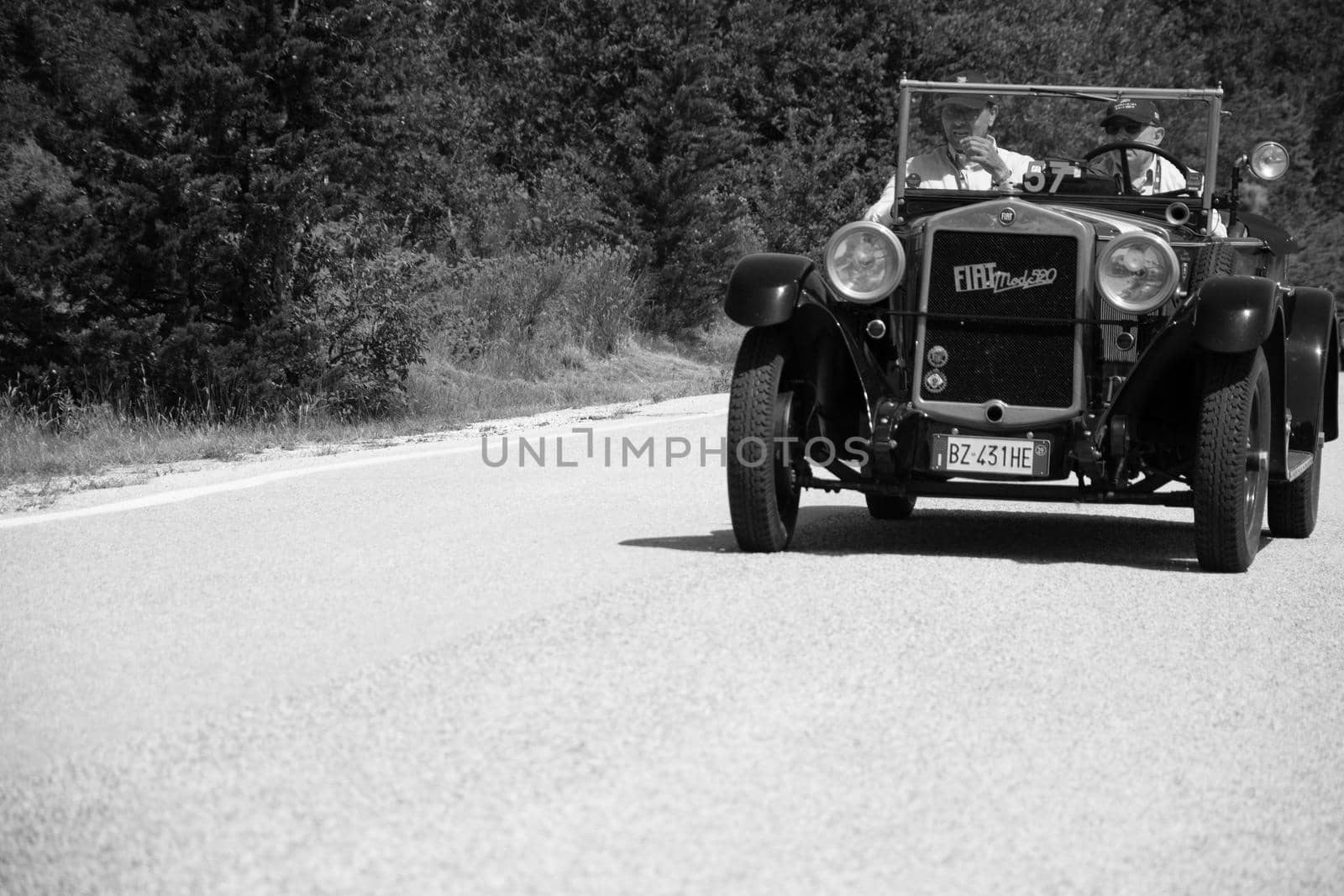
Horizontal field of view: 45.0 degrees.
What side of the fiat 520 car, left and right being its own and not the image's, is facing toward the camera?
front
